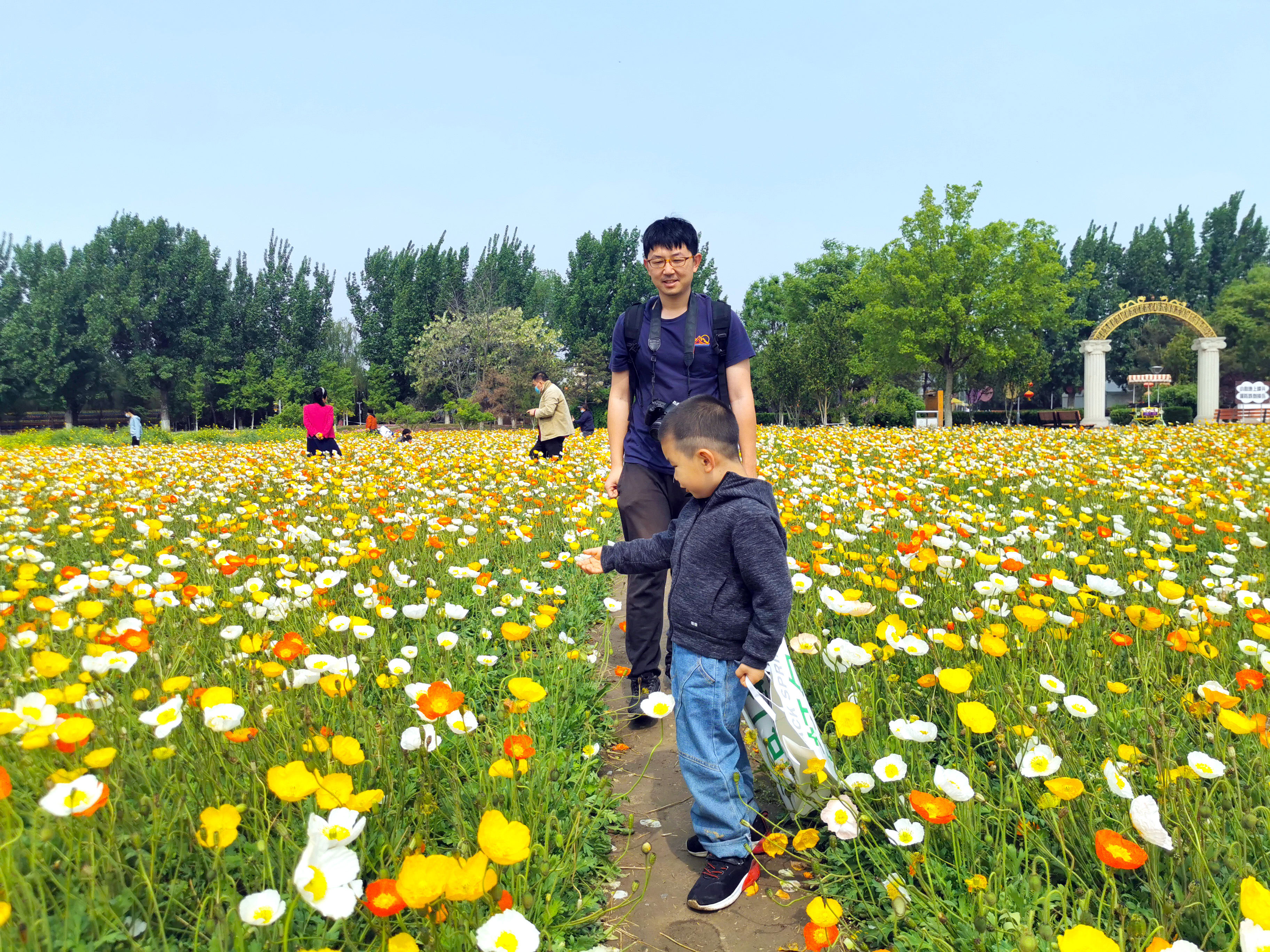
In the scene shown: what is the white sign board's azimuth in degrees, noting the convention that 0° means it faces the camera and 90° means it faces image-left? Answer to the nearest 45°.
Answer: approximately 0°

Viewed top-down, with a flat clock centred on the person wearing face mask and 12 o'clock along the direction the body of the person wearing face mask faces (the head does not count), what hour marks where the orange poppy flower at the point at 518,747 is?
The orange poppy flower is roughly at 9 o'clock from the person wearing face mask.

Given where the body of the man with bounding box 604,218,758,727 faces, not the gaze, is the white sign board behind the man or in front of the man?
behind

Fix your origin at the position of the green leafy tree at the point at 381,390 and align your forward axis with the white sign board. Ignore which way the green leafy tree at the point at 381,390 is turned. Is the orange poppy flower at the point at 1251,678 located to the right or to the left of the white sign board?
right

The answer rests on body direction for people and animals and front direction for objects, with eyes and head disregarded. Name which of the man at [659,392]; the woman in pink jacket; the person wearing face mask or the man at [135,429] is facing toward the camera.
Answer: the man at [659,392]

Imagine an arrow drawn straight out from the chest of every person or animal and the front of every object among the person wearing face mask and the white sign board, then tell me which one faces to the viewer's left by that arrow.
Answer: the person wearing face mask

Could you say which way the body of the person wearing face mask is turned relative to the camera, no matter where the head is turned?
to the viewer's left

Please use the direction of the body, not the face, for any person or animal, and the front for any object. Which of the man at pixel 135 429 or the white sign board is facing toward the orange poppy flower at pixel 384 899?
the white sign board

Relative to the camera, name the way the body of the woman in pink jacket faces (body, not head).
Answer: away from the camera

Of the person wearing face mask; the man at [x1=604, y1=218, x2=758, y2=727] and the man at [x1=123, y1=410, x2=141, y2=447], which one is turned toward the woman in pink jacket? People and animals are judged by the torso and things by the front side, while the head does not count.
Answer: the person wearing face mask

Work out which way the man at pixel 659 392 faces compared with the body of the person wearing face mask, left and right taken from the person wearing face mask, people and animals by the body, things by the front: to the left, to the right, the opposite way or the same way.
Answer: to the left
